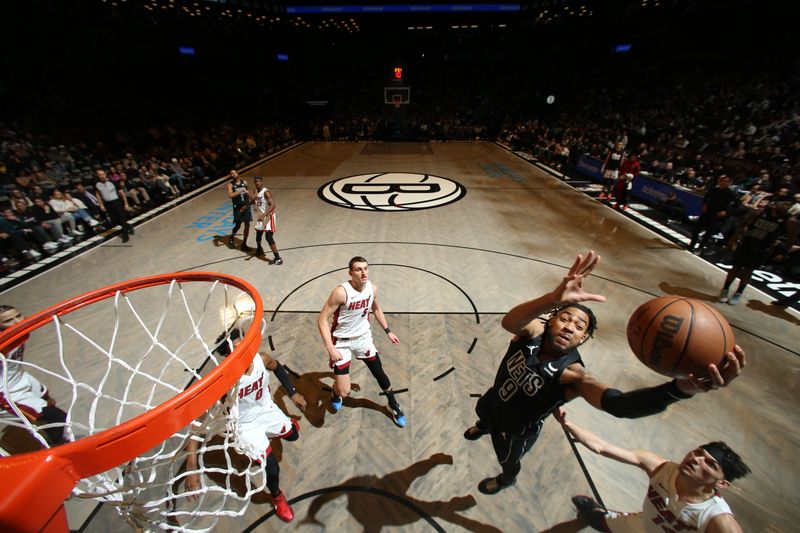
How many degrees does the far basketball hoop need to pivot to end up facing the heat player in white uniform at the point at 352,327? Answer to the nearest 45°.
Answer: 0° — it already faces them

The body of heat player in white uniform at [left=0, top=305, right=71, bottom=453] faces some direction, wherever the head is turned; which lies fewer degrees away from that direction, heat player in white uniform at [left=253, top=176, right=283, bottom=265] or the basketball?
the basketball

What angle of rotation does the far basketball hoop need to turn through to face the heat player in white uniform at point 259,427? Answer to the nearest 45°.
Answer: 0° — it already faces them

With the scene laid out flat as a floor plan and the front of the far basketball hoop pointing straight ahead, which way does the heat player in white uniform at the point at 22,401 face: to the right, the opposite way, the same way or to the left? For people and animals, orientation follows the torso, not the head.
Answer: to the left

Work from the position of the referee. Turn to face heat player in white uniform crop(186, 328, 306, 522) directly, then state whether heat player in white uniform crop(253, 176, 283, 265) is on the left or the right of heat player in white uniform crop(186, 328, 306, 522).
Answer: left

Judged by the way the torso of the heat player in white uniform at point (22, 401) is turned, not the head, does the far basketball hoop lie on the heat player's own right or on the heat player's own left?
on the heat player's own left

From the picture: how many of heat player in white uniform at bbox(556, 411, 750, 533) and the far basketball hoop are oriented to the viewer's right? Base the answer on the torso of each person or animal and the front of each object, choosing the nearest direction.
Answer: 0
